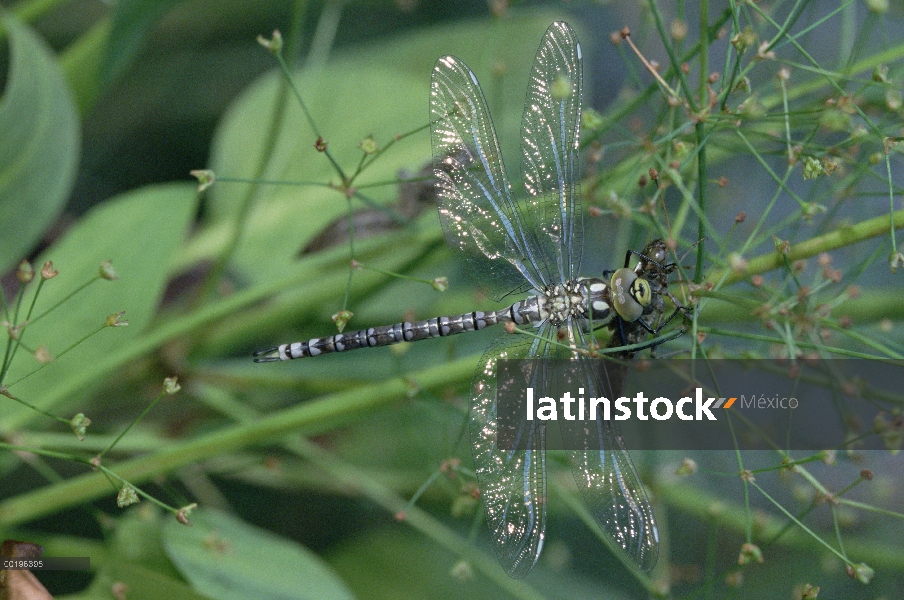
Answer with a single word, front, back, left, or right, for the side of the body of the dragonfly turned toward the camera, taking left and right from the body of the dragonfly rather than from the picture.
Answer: right
